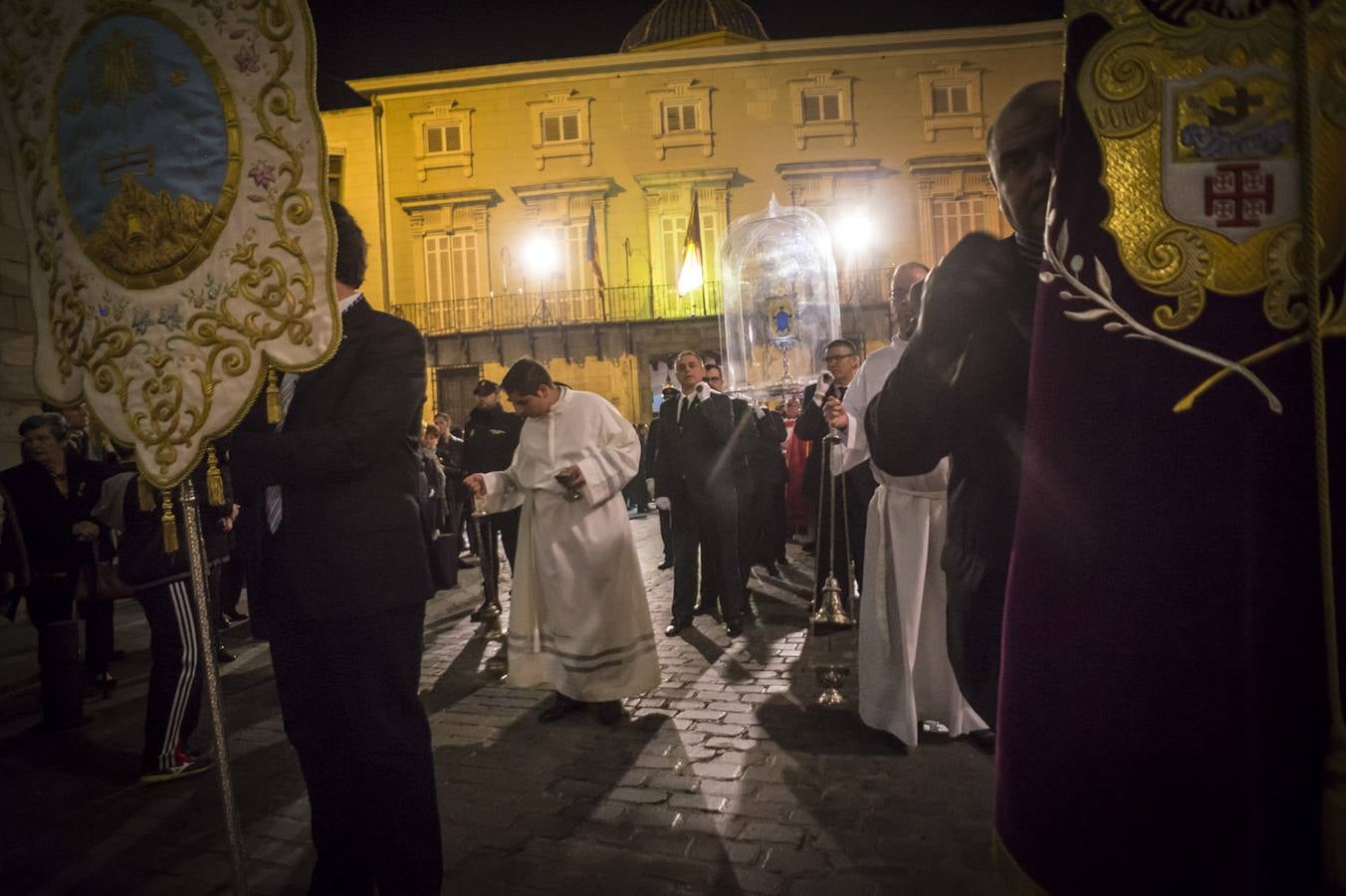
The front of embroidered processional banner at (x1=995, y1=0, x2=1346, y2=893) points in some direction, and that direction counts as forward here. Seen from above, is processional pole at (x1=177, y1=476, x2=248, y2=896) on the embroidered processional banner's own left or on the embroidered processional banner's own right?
on the embroidered processional banner's own right

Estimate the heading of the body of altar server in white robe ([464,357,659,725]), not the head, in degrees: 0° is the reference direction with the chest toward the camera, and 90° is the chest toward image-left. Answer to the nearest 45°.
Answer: approximately 45°

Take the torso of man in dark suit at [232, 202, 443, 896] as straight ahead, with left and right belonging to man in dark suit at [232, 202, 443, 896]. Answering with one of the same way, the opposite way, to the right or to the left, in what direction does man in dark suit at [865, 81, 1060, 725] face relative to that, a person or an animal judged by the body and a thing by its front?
to the left

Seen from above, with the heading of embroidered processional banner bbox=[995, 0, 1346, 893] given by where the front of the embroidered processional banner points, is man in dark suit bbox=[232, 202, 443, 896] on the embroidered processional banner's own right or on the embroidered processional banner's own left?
on the embroidered processional banner's own right
